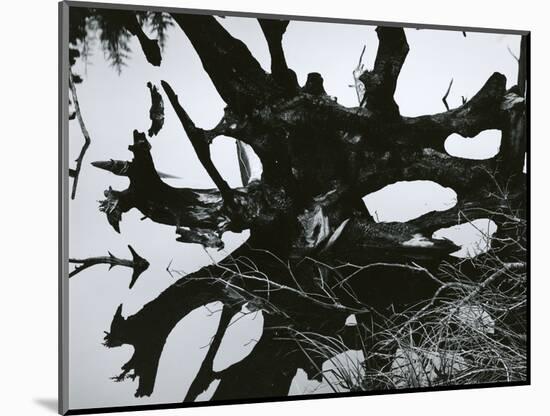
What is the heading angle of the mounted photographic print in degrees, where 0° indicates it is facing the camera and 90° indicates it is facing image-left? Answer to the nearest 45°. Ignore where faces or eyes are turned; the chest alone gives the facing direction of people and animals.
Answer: approximately 315°
